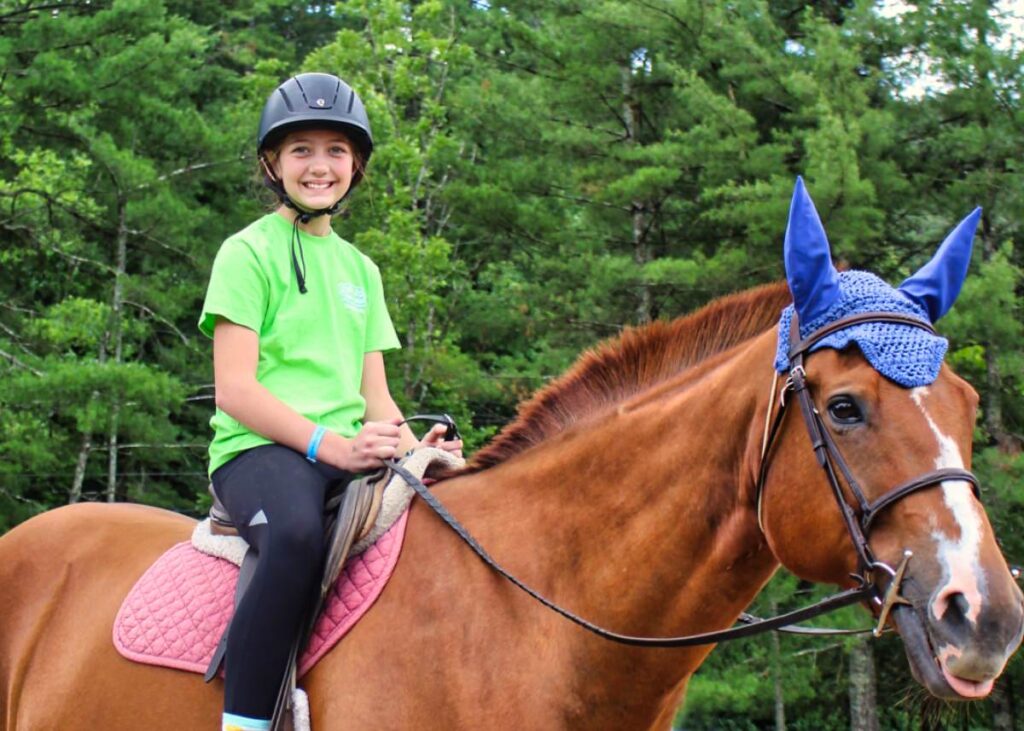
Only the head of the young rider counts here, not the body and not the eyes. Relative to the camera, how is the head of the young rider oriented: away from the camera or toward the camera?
toward the camera

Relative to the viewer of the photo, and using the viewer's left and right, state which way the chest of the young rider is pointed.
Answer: facing the viewer and to the right of the viewer

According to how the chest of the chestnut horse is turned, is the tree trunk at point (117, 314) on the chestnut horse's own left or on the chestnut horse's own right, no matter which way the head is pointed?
on the chestnut horse's own left

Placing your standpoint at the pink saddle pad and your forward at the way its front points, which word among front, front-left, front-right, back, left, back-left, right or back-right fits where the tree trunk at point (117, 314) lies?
left

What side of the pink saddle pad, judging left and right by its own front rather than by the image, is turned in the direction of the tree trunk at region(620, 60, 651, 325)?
left

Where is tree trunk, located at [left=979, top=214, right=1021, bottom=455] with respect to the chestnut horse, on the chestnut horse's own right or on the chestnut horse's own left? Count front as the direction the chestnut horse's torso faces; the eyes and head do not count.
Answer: on the chestnut horse's own left

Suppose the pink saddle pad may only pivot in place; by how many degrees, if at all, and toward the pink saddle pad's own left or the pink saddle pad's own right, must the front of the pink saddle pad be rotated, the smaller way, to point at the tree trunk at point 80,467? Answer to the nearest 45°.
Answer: approximately 90° to the pink saddle pad's own left

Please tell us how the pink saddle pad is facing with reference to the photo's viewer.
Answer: facing to the right of the viewer

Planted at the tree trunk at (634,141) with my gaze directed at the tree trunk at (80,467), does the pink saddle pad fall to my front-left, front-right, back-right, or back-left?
front-left

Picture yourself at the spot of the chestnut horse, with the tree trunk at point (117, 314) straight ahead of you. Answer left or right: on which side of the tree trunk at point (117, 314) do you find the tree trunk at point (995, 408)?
right

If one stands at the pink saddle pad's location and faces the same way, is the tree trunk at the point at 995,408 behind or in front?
in front

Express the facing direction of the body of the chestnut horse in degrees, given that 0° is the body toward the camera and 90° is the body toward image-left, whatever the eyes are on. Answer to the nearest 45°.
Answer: approximately 270°

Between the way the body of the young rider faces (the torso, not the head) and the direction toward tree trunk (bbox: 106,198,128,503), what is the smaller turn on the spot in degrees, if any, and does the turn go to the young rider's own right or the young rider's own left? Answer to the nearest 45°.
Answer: approximately 135° to the young rider's own left

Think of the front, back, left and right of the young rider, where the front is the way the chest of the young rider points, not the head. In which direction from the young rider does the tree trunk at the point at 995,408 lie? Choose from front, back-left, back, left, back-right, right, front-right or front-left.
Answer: left
